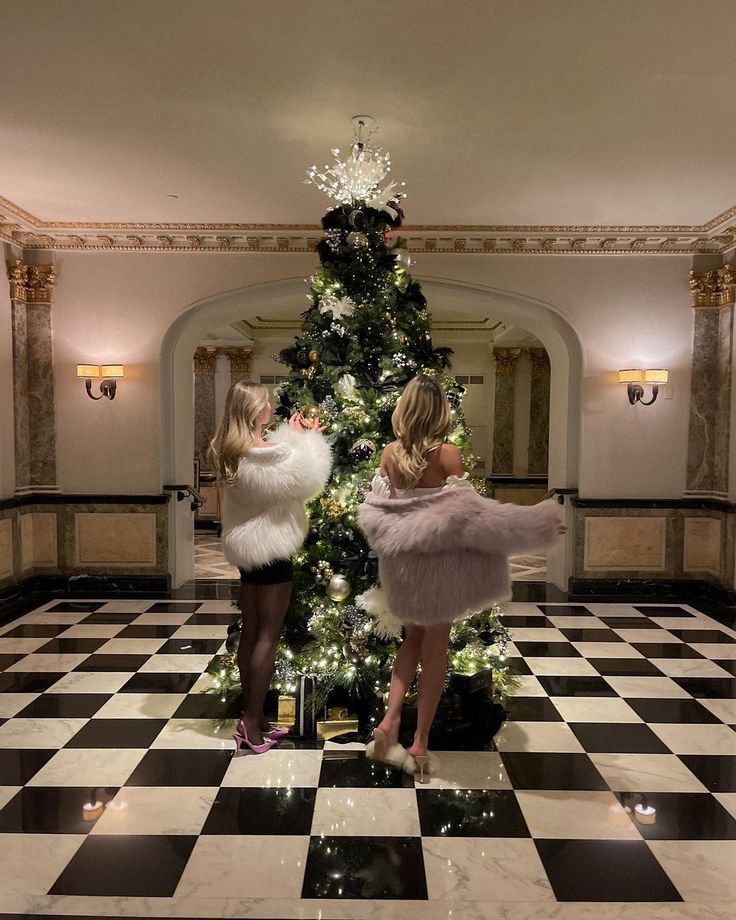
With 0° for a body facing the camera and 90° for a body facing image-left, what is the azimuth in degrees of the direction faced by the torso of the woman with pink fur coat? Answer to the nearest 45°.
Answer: approximately 180°

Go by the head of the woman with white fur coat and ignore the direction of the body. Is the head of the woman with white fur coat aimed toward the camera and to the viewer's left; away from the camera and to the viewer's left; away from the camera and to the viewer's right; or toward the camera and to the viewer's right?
away from the camera and to the viewer's right

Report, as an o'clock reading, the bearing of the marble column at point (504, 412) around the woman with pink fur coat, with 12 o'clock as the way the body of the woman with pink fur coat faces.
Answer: The marble column is roughly at 12 o'clock from the woman with pink fur coat.

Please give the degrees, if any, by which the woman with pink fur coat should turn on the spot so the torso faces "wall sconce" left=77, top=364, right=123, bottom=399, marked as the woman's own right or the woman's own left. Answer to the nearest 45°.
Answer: approximately 45° to the woman's own left

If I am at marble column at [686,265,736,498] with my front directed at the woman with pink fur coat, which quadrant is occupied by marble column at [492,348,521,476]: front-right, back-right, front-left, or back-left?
back-right

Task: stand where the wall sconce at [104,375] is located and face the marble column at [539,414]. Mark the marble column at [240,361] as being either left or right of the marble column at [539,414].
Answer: left

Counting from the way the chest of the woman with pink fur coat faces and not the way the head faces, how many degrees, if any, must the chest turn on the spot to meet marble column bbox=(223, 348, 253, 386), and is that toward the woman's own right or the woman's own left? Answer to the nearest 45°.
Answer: approximately 45° to the woman's own left

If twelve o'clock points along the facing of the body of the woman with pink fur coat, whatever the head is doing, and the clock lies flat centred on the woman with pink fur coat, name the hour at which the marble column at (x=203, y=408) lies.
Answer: The marble column is roughly at 11 o'clock from the woman with pink fur coat.

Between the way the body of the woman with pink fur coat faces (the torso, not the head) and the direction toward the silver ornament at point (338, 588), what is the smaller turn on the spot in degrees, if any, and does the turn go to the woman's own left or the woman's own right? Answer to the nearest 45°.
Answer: approximately 45° to the woman's own left

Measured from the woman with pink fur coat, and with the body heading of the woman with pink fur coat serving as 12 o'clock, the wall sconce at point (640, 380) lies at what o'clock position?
The wall sconce is roughly at 1 o'clock from the woman with pink fur coat.

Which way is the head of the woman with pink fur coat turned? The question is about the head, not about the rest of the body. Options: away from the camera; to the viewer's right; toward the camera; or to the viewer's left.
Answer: away from the camera
